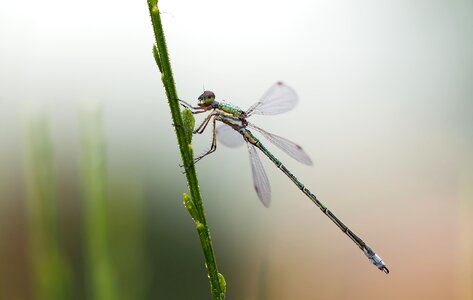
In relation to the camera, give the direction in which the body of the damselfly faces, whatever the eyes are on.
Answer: to the viewer's left
